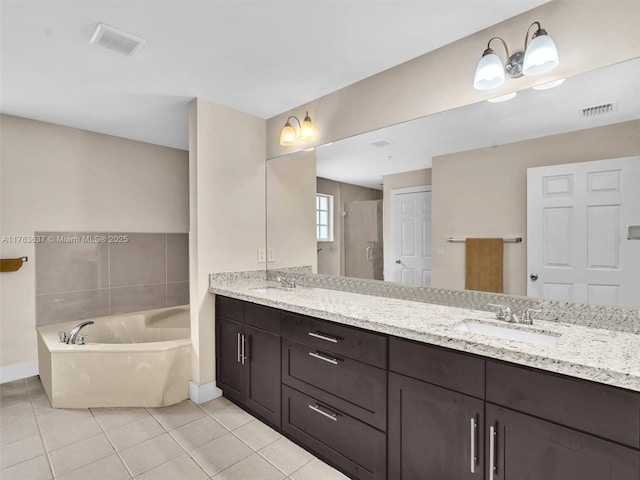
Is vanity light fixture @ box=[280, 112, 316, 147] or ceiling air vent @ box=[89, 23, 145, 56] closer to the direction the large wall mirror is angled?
the ceiling air vent

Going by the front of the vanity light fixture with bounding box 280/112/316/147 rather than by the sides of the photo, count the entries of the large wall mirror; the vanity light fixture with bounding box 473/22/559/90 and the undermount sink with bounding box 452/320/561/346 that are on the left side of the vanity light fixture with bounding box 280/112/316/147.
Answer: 3

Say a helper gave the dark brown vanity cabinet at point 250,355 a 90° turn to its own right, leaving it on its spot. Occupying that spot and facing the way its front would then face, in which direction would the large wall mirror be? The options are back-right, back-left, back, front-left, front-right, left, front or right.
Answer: back

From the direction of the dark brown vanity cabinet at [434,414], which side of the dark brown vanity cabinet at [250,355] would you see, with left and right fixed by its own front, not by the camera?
left

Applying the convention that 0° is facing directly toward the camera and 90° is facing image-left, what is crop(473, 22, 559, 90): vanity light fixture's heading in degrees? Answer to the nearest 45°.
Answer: approximately 45°
